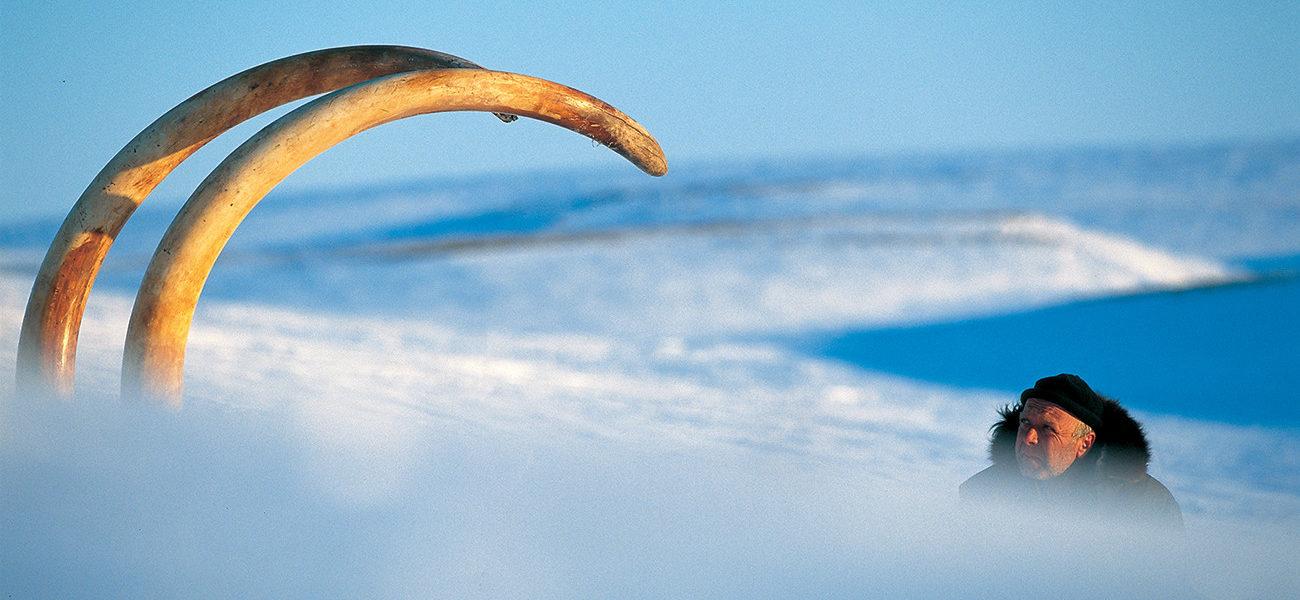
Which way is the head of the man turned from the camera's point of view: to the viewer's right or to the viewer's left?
to the viewer's left

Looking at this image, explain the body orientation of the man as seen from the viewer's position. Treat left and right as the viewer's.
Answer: facing the viewer and to the left of the viewer

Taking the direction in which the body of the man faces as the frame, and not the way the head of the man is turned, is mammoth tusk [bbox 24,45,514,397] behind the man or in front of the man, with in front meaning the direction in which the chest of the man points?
in front

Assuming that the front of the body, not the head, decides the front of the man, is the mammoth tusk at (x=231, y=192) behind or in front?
in front
